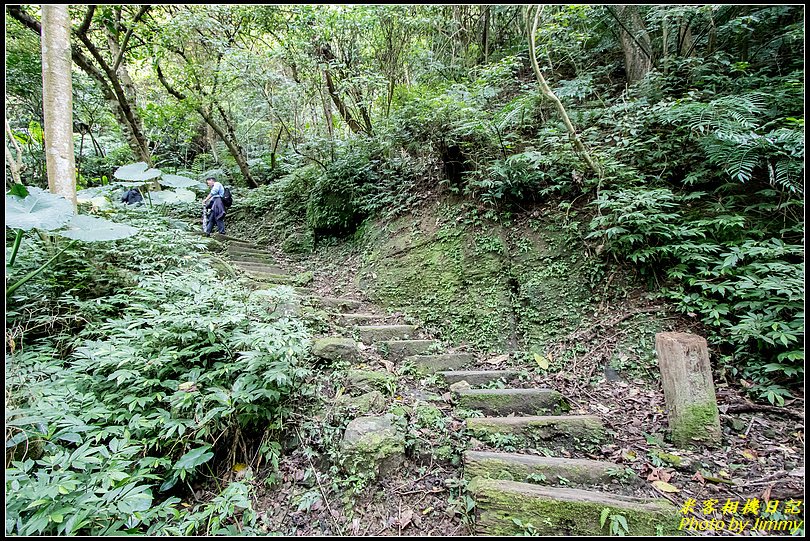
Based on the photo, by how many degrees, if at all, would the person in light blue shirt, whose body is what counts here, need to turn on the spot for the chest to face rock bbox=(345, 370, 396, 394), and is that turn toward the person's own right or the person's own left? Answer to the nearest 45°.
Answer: approximately 90° to the person's own left

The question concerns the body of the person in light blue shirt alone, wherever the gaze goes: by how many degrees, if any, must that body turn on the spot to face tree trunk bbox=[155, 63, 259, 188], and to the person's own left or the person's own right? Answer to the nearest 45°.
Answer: approximately 90° to the person's own right

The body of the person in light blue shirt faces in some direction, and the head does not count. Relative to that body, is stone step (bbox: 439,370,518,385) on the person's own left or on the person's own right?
on the person's own left

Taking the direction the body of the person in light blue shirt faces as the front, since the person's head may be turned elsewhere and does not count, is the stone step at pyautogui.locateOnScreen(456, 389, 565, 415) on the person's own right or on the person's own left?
on the person's own left

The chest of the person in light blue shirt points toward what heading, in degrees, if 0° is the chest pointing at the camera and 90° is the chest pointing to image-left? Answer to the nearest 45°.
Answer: approximately 90°

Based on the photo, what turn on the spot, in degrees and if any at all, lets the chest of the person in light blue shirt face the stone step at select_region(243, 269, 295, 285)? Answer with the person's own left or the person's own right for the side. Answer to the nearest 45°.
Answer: approximately 90° to the person's own left

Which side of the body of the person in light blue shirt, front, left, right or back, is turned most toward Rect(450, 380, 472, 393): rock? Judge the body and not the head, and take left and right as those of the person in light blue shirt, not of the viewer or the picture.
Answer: left

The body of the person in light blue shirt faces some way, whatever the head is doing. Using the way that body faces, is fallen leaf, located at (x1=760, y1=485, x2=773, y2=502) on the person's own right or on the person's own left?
on the person's own left

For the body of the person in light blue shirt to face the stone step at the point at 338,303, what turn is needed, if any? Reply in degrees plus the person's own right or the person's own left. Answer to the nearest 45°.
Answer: approximately 90° to the person's own left

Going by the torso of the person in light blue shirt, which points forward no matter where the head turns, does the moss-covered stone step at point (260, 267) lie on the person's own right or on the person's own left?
on the person's own left

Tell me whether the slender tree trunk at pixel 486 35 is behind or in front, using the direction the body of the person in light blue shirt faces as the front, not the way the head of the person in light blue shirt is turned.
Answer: behind
